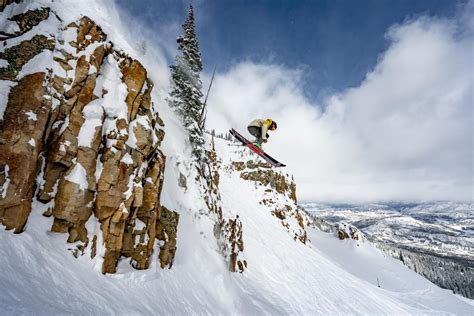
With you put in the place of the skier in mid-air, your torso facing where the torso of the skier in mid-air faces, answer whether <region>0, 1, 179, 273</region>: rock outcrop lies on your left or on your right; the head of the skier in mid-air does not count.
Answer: on your right

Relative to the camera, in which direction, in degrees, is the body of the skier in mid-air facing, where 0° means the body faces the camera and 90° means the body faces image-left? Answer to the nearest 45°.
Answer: approximately 270°

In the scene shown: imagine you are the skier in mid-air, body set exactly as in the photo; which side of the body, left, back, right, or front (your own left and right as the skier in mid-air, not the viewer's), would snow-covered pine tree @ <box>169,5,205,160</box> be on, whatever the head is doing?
back

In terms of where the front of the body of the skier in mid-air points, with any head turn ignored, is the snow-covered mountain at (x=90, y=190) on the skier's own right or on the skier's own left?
on the skier's own right
